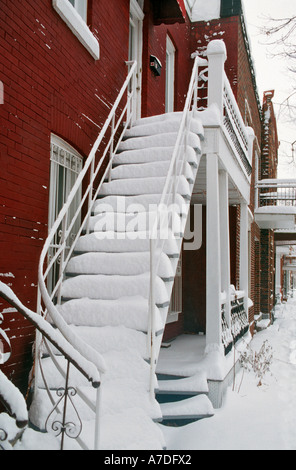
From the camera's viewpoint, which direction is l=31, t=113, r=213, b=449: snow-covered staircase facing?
toward the camera
